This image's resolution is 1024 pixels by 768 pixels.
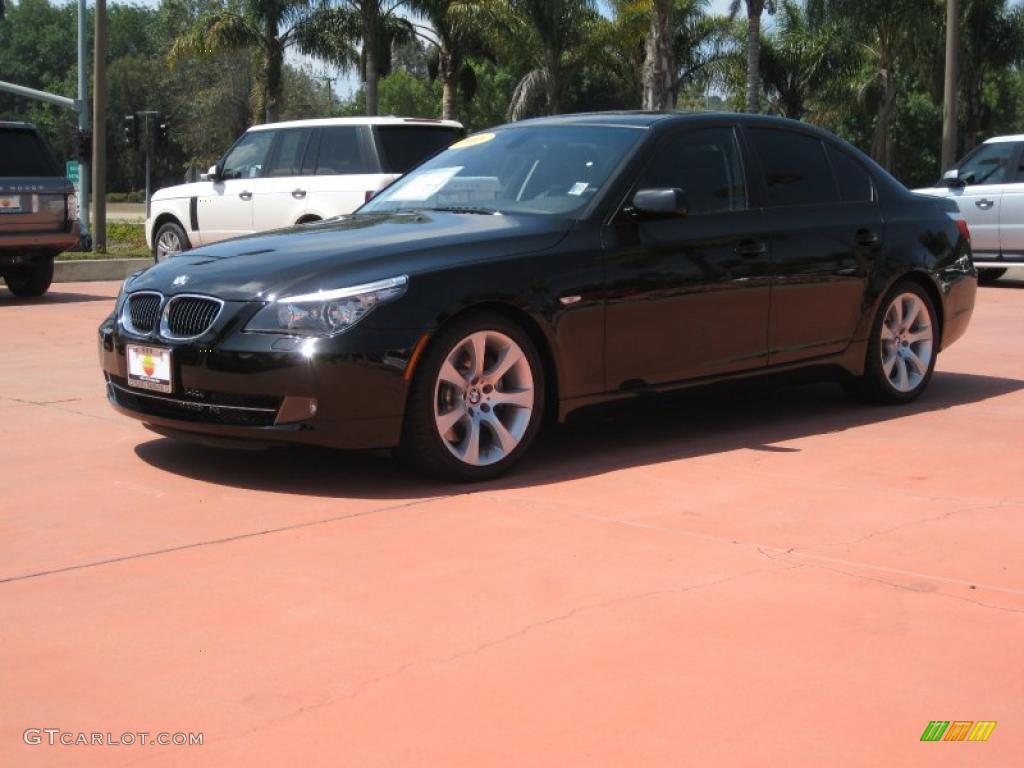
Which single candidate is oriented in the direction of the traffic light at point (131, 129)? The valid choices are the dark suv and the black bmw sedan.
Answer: the dark suv

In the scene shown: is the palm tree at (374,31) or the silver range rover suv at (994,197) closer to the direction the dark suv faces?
the palm tree

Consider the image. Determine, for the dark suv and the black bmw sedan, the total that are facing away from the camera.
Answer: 1

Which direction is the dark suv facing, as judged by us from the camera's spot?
facing away from the viewer

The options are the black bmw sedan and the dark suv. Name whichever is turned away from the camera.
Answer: the dark suv

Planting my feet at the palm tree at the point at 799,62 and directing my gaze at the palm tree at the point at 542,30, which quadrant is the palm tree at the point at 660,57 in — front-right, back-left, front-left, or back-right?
front-left

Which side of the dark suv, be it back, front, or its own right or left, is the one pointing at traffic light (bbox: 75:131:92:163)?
front

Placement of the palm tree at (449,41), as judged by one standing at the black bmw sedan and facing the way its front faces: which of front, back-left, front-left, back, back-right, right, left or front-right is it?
back-right

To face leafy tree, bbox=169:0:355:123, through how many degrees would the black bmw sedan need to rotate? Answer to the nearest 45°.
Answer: approximately 135° to its right

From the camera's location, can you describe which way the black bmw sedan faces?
facing the viewer and to the left of the viewer

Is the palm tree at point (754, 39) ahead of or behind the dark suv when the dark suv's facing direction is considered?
ahead

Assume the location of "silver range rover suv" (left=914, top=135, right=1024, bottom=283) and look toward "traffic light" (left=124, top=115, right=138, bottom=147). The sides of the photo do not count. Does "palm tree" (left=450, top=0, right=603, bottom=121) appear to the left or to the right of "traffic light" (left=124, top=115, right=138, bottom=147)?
right

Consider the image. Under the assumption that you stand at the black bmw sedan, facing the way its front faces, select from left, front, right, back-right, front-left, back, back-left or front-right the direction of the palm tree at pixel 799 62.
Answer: back-right

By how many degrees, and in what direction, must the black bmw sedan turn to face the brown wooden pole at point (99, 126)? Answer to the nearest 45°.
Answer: approximately 135° to its right

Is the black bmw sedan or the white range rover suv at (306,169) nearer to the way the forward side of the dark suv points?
the white range rover suv

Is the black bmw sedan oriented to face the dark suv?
no

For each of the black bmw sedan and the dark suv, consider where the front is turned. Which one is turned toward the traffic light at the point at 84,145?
the dark suv
